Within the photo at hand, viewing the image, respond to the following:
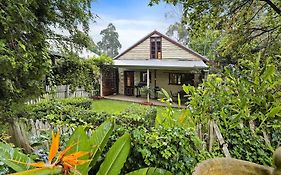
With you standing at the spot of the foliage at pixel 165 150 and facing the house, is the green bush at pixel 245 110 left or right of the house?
right

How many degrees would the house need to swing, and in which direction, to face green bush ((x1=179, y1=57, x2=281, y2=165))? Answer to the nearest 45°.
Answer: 0° — it already faces it

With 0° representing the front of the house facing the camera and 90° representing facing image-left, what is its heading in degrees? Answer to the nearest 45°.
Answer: approximately 0°

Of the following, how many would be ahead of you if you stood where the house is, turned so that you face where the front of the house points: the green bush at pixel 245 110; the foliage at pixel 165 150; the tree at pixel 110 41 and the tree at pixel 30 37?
3

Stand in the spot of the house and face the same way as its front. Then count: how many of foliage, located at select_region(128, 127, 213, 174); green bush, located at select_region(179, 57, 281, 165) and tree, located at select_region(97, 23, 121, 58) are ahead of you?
2

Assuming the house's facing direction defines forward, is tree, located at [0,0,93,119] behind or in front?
in front

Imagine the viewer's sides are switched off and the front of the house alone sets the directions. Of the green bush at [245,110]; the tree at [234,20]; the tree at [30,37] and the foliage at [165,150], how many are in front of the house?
4

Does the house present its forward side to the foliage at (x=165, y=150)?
yes

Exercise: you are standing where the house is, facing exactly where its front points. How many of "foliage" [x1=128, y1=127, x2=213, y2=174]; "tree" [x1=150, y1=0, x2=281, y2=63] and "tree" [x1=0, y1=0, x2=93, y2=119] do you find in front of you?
3

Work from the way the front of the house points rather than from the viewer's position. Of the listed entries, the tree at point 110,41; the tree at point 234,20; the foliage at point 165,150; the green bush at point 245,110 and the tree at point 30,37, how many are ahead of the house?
4
